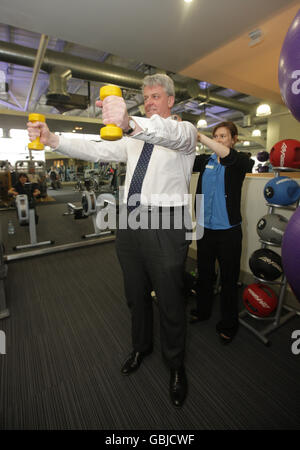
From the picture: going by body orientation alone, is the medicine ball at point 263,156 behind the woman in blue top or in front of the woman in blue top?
behind

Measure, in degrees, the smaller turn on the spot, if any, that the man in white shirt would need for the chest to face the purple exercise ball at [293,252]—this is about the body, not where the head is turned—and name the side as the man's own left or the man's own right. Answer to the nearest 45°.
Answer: approximately 90° to the man's own left

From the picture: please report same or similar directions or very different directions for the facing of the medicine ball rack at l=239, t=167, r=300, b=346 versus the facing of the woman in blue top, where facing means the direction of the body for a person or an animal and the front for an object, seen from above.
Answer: same or similar directions

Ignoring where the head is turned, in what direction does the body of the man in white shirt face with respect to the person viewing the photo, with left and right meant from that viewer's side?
facing the viewer and to the left of the viewer

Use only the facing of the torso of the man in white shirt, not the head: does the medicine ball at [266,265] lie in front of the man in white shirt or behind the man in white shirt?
behind

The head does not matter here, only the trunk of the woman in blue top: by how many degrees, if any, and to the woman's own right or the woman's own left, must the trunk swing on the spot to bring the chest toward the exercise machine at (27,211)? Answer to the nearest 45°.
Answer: approximately 90° to the woman's own right

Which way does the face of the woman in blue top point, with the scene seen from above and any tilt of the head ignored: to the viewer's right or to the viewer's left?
to the viewer's left

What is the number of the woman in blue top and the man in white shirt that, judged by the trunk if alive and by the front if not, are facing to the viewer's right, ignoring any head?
0

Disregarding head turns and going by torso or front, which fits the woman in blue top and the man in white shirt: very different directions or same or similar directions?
same or similar directions
